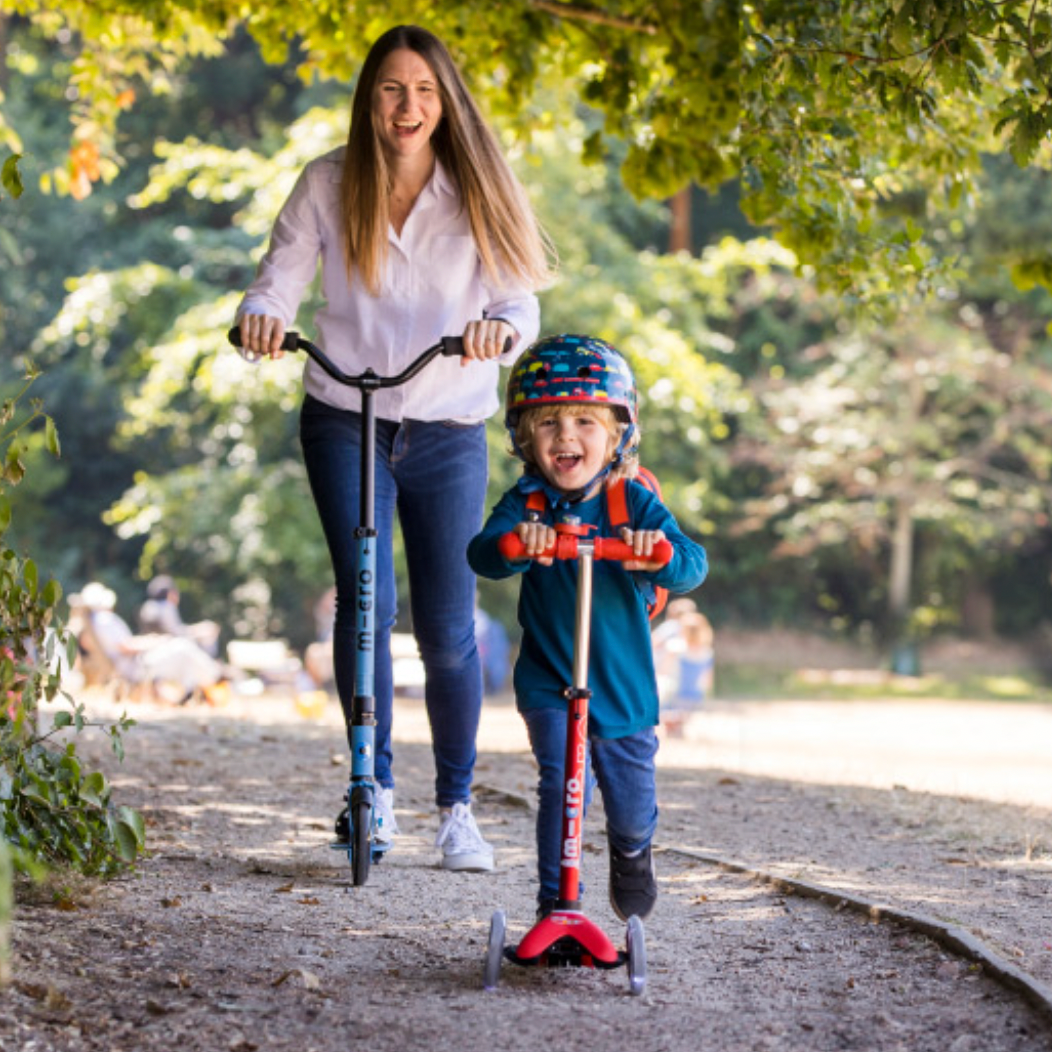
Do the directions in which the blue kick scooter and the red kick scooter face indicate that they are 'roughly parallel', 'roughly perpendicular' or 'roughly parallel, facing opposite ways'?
roughly parallel

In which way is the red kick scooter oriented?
toward the camera

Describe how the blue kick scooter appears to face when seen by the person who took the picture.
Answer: facing the viewer

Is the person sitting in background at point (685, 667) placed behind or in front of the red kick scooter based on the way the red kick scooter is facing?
behind

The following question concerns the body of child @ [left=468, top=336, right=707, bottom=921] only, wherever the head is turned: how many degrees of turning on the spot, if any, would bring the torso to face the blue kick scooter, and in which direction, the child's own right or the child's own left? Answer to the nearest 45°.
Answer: approximately 135° to the child's own right

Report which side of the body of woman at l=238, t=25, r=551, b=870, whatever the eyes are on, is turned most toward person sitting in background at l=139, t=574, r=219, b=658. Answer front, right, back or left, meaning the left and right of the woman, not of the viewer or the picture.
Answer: back

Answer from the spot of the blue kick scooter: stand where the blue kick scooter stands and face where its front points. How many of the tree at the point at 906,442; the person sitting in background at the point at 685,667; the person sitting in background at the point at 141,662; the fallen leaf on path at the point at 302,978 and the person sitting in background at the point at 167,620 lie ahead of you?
1

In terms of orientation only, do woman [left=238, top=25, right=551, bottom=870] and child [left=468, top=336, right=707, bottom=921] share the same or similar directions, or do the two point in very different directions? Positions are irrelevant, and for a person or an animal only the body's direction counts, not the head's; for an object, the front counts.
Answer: same or similar directions

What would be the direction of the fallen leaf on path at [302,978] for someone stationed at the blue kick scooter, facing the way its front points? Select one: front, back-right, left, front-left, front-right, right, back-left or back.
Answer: front

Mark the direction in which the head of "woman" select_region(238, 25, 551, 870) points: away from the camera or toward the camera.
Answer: toward the camera

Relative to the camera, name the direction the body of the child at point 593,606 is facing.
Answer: toward the camera

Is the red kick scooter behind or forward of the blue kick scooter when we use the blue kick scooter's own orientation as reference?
forward

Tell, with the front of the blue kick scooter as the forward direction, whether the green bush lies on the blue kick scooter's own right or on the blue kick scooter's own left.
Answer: on the blue kick scooter's own right

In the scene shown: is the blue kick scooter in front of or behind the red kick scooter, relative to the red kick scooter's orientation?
behind
